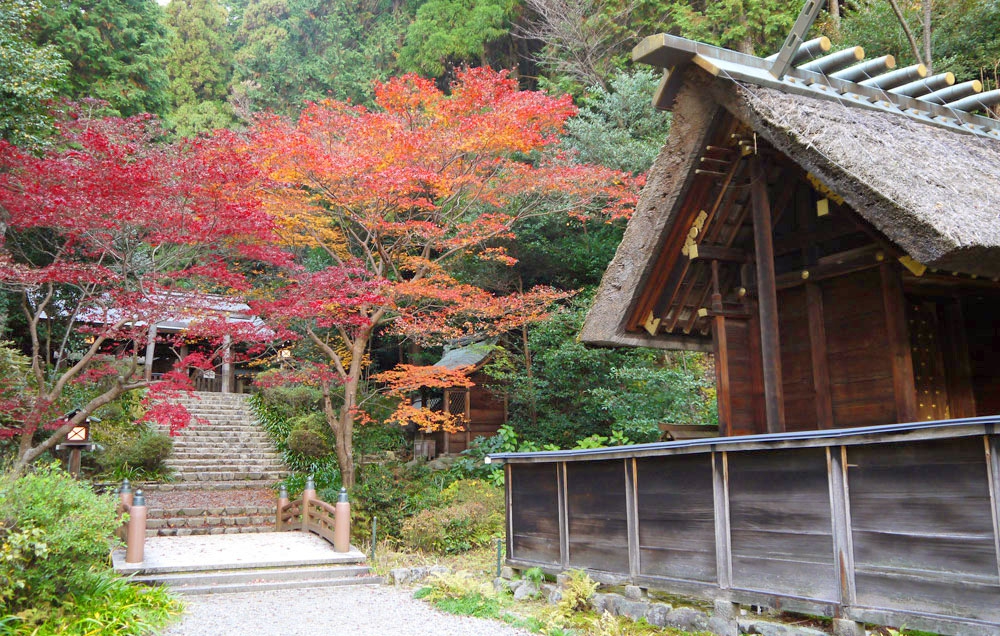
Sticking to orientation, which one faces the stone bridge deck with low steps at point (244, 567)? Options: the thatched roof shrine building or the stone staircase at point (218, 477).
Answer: the stone staircase at point (218, 477)

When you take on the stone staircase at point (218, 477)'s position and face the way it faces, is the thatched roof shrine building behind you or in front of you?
in front

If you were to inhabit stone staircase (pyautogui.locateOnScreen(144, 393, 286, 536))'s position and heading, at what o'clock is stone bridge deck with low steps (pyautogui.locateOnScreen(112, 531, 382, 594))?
stone bridge deck with low steps (pyautogui.locateOnScreen(112, 531, 382, 594)) is roughly at 12 o'clock from stone staircase (pyautogui.locateOnScreen(144, 393, 286, 536)).

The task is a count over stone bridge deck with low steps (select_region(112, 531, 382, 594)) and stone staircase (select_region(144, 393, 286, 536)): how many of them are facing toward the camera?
2

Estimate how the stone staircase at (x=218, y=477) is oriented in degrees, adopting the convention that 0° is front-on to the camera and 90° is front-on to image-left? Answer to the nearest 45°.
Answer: approximately 0°

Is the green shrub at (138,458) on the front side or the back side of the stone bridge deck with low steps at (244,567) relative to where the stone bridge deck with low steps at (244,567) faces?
on the back side
